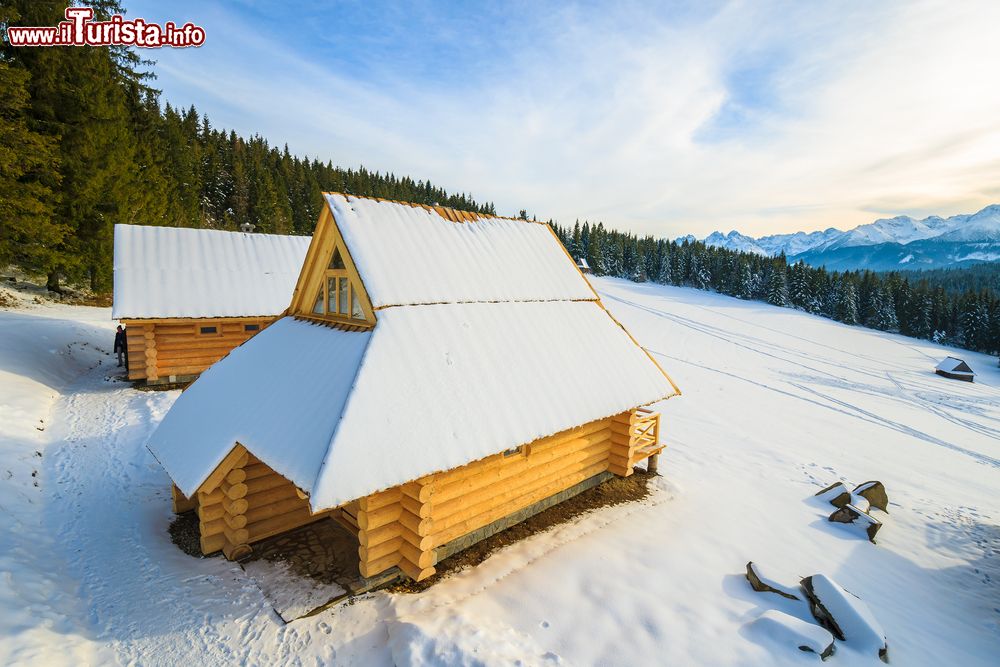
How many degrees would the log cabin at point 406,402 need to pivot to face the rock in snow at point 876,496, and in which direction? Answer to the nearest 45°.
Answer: approximately 135° to its left

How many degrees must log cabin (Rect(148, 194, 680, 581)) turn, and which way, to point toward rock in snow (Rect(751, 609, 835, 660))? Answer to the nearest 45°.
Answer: approximately 90° to its left

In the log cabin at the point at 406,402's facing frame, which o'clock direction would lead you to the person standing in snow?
The person standing in snow is roughly at 3 o'clock from the log cabin.

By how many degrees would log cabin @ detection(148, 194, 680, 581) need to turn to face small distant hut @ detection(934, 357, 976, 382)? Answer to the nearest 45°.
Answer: approximately 180°

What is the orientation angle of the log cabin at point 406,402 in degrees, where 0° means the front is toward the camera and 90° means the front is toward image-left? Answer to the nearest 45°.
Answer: approximately 45°

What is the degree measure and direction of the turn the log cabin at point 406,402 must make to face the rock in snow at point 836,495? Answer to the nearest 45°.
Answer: approximately 135° to its left
